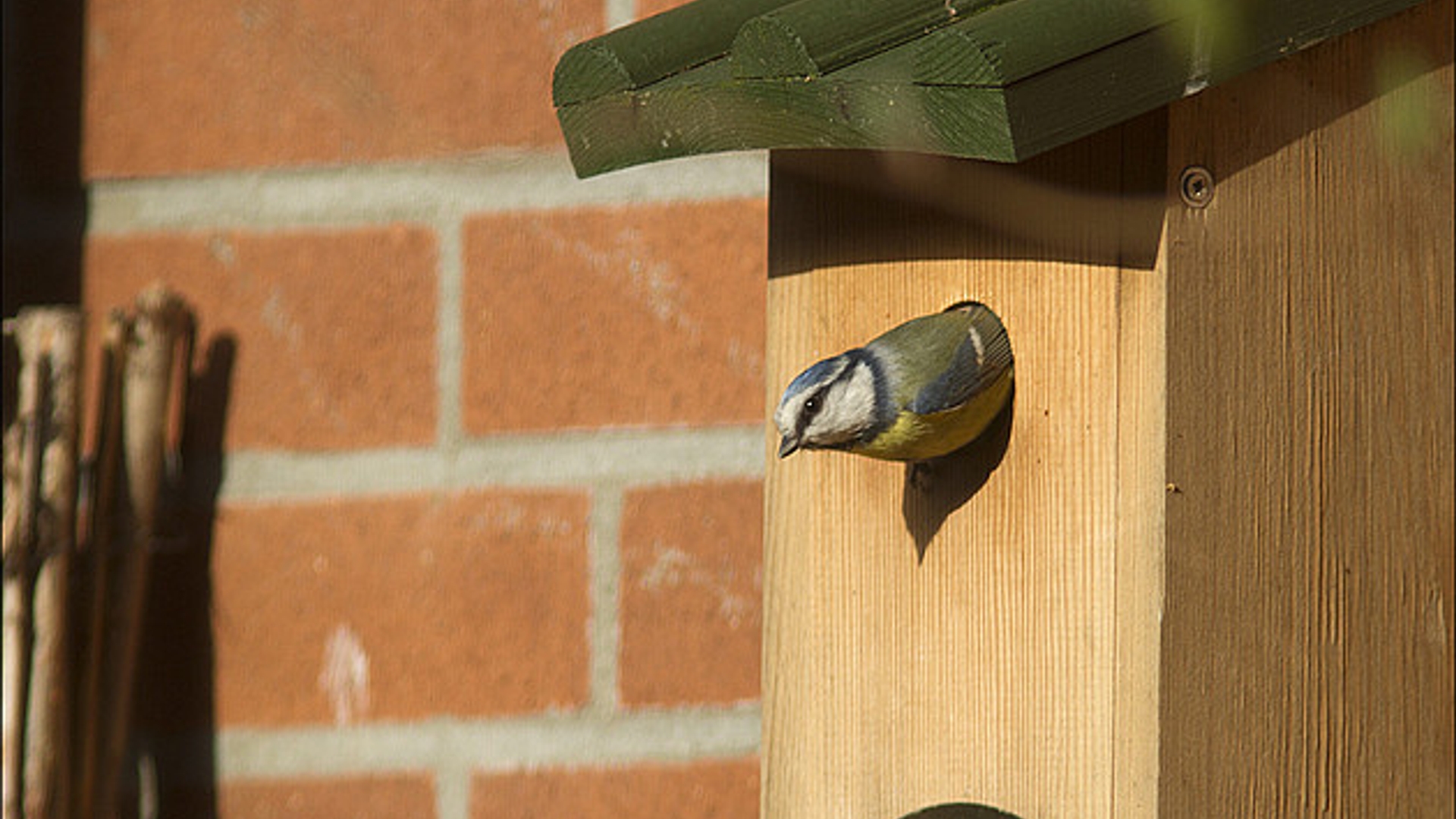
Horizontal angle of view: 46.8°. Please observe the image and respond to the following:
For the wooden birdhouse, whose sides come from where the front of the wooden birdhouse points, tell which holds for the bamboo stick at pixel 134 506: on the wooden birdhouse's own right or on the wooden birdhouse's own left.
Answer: on the wooden birdhouse's own right

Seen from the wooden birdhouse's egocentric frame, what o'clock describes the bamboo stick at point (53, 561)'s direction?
The bamboo stick is roughly at 2 o'clock from the wooden birdhouse.

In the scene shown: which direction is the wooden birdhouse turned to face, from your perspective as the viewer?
facing the viewer and to the left of the viewer

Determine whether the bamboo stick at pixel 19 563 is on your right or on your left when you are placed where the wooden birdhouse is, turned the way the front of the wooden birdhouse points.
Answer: on your right

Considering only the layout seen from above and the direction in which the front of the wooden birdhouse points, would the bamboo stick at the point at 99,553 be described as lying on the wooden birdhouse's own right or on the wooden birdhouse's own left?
on the wooden birdhouse's own right
